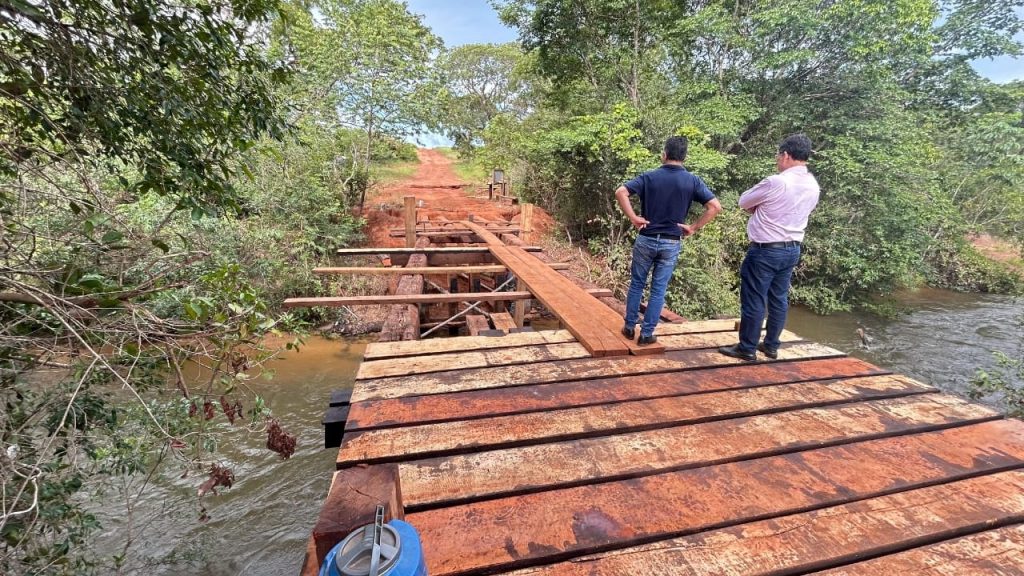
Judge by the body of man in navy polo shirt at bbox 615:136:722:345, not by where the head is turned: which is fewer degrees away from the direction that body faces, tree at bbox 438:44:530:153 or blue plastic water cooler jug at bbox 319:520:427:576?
the tree

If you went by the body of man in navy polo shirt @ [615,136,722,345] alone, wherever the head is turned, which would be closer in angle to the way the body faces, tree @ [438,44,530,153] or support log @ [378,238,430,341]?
the tree

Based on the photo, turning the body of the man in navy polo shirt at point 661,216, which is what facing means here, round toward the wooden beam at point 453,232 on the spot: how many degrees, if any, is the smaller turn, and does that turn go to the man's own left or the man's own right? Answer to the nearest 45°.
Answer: approximately 45° to the man's own left

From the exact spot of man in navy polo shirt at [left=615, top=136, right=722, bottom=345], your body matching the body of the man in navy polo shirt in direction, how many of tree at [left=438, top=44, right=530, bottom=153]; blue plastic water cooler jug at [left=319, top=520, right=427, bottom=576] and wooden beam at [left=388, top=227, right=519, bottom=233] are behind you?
1

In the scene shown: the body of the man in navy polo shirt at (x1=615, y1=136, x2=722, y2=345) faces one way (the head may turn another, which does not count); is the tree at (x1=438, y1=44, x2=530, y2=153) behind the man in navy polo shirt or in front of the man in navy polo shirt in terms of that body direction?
in front

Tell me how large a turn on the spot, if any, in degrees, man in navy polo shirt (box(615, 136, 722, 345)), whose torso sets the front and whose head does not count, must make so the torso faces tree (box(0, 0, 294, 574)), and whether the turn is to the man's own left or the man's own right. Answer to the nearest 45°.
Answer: approximately 135° to the man's own left

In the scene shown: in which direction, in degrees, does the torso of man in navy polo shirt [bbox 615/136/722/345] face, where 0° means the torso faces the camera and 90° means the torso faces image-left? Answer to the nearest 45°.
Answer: approximately 180°

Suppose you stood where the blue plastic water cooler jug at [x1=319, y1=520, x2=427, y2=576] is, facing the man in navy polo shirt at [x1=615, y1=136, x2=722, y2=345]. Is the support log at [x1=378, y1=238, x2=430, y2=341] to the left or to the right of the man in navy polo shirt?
left

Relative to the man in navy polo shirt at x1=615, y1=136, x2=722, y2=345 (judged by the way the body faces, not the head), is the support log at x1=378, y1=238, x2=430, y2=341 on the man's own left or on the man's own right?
on the man's own left

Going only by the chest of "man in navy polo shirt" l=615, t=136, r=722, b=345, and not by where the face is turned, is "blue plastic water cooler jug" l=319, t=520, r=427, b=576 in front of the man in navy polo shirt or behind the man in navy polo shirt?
behind
